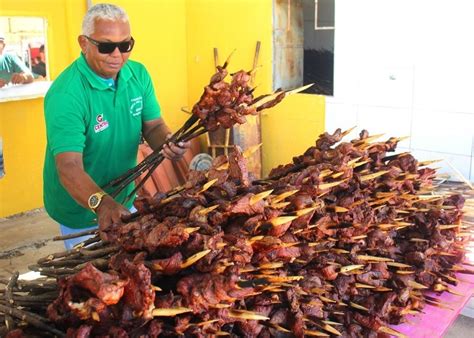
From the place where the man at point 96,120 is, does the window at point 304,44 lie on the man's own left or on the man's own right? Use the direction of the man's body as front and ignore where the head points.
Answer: on the man's own left

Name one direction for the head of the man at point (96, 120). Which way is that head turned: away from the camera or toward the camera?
toward the camera

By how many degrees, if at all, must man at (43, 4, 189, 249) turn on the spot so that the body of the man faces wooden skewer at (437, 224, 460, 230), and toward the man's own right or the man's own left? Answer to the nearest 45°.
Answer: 0° — they already face it

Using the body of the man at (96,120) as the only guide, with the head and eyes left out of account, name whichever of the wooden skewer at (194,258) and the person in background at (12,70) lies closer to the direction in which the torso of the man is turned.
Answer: the wooden skewer

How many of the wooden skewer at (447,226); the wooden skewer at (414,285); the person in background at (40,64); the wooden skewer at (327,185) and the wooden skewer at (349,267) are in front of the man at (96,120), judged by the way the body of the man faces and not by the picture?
4

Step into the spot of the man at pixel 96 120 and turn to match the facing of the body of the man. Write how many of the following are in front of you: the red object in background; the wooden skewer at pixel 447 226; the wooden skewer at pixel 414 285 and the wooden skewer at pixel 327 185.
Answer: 3

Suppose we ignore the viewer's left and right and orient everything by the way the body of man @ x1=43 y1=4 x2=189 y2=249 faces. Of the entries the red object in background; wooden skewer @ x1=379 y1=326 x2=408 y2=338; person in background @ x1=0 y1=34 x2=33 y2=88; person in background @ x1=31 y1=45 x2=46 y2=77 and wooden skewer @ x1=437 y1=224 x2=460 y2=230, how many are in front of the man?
2

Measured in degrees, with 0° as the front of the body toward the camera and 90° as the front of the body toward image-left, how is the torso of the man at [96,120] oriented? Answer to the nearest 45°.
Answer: approximately 315°

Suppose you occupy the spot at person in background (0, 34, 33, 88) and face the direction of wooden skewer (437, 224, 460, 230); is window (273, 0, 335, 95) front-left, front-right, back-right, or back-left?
front-left

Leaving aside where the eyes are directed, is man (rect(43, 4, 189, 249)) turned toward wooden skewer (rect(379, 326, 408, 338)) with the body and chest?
yes

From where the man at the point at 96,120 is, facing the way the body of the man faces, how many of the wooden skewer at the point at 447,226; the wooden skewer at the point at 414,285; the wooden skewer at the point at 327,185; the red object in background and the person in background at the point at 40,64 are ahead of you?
3

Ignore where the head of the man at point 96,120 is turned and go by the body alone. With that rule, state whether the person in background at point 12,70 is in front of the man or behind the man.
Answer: behind
